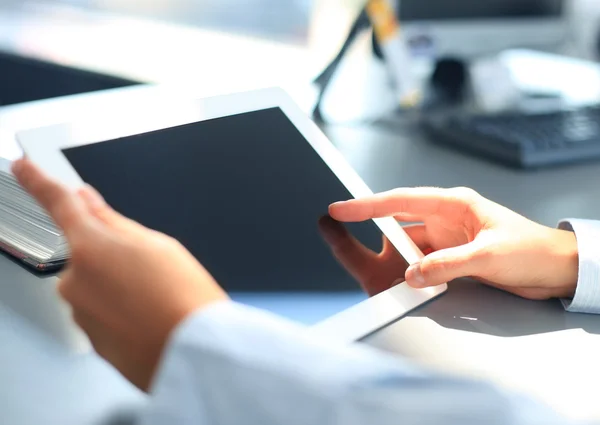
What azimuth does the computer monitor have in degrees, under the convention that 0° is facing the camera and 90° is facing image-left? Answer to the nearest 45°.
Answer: approximately 0°

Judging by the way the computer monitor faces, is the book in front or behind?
in front

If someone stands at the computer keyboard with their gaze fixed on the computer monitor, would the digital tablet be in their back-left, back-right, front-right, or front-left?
back-left

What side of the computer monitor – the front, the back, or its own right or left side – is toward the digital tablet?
front
